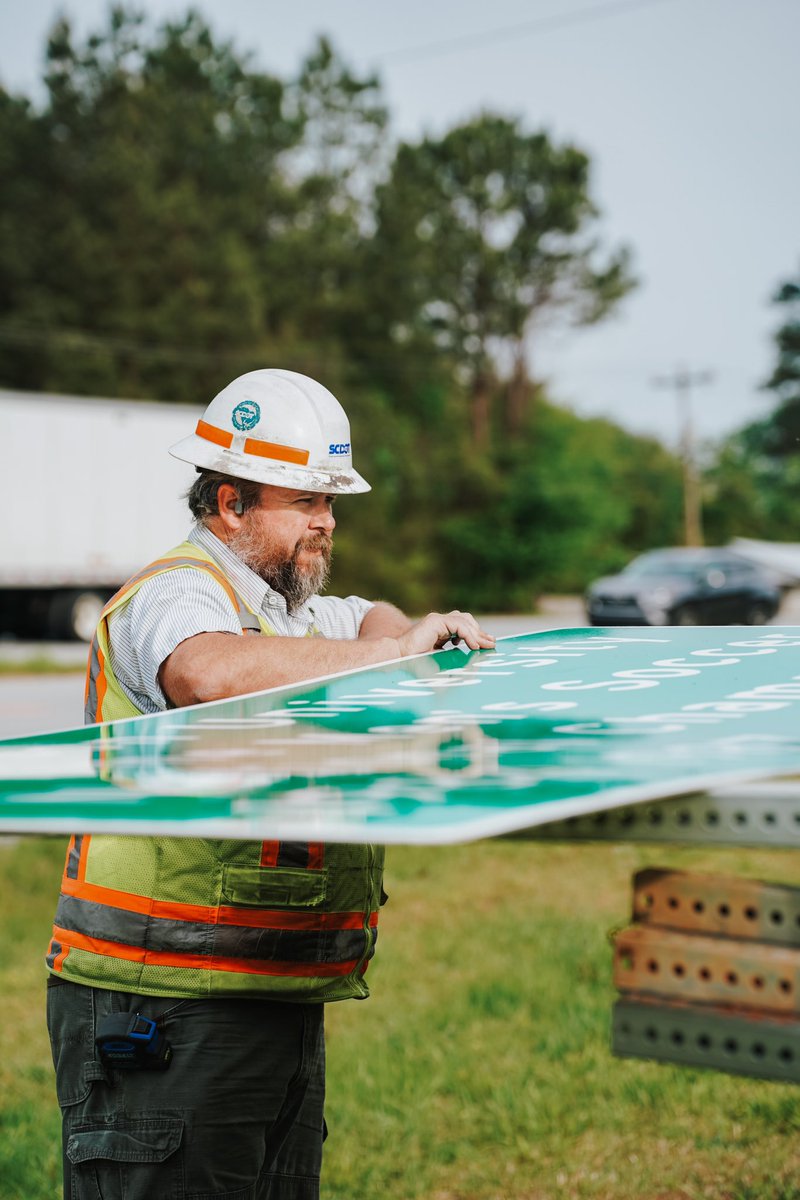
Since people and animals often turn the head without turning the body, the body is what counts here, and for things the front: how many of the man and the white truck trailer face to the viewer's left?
1

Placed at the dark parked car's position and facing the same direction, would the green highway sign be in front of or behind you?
in front

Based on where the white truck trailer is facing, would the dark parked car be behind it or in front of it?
behind

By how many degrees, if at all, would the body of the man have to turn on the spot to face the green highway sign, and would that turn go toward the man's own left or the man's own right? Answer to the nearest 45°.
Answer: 0° — they already face it

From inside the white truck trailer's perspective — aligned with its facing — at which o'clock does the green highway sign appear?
The green highway sign is roughly at 9 o'clock from the white truck trailer.

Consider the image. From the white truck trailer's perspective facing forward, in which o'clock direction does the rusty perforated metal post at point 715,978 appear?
The rusty perforated metal post is roughly at 9 o'clock from the white truck trailer.

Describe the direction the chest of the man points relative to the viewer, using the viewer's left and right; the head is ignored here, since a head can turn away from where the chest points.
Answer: facing the viewer and to the right of the viewer

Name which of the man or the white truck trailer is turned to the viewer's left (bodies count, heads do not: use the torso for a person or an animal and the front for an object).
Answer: the white truck trailer

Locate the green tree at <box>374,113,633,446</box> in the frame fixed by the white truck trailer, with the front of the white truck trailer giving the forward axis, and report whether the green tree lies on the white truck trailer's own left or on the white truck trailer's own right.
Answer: on the white truck trailer's own right

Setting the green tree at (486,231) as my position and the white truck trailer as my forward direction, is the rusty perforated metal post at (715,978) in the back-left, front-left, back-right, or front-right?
front-left

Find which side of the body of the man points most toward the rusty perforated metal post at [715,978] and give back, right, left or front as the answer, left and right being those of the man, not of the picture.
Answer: front
